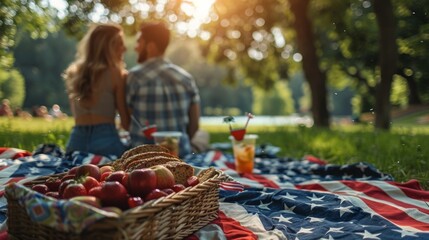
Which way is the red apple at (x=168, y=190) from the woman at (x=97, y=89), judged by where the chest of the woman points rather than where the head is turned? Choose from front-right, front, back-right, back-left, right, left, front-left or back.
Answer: back

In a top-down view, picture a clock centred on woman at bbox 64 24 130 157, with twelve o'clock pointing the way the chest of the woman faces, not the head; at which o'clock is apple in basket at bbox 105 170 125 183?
The apple in basket is roughly at 6 o'clock from the woman.

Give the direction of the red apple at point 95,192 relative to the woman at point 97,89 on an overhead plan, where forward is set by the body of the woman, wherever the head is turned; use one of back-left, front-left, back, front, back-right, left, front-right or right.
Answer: back

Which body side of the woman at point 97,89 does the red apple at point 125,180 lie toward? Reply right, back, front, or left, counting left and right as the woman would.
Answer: back

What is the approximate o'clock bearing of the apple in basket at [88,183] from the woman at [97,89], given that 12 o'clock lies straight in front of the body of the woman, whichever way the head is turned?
The apple in basket is roughly at 6 o'clock from the woman.

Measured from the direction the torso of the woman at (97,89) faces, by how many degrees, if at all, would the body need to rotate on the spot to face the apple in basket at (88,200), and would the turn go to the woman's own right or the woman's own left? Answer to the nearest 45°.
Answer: approximately 180°

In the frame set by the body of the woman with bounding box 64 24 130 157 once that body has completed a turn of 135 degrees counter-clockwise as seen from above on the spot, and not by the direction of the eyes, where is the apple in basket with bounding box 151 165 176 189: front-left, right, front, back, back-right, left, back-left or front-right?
front-left

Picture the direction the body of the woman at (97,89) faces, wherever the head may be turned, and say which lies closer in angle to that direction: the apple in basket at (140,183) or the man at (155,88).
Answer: the man

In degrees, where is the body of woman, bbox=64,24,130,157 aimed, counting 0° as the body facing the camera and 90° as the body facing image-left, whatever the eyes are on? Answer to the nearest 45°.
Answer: approximately 180°

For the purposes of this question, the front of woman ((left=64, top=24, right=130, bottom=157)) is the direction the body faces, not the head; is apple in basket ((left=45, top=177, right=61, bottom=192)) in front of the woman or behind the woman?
behind

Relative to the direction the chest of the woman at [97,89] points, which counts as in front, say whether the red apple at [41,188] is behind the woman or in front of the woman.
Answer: behind

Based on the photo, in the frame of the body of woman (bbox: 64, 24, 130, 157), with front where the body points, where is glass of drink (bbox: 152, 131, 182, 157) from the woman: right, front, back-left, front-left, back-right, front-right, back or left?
back-right

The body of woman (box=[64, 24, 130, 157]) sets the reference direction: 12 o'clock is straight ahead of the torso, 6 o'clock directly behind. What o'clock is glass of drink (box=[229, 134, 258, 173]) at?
The glass of drink is roughly at 4 o'clock from the woman.

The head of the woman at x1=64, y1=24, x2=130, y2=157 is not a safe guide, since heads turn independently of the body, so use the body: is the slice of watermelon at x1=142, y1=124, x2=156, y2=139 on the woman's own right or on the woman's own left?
on the woman's own right

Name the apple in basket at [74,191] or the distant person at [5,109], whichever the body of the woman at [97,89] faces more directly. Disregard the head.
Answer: the distant person

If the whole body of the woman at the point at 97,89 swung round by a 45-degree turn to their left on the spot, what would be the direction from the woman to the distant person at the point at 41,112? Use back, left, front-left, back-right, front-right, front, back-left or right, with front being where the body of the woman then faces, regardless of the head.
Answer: front-right
